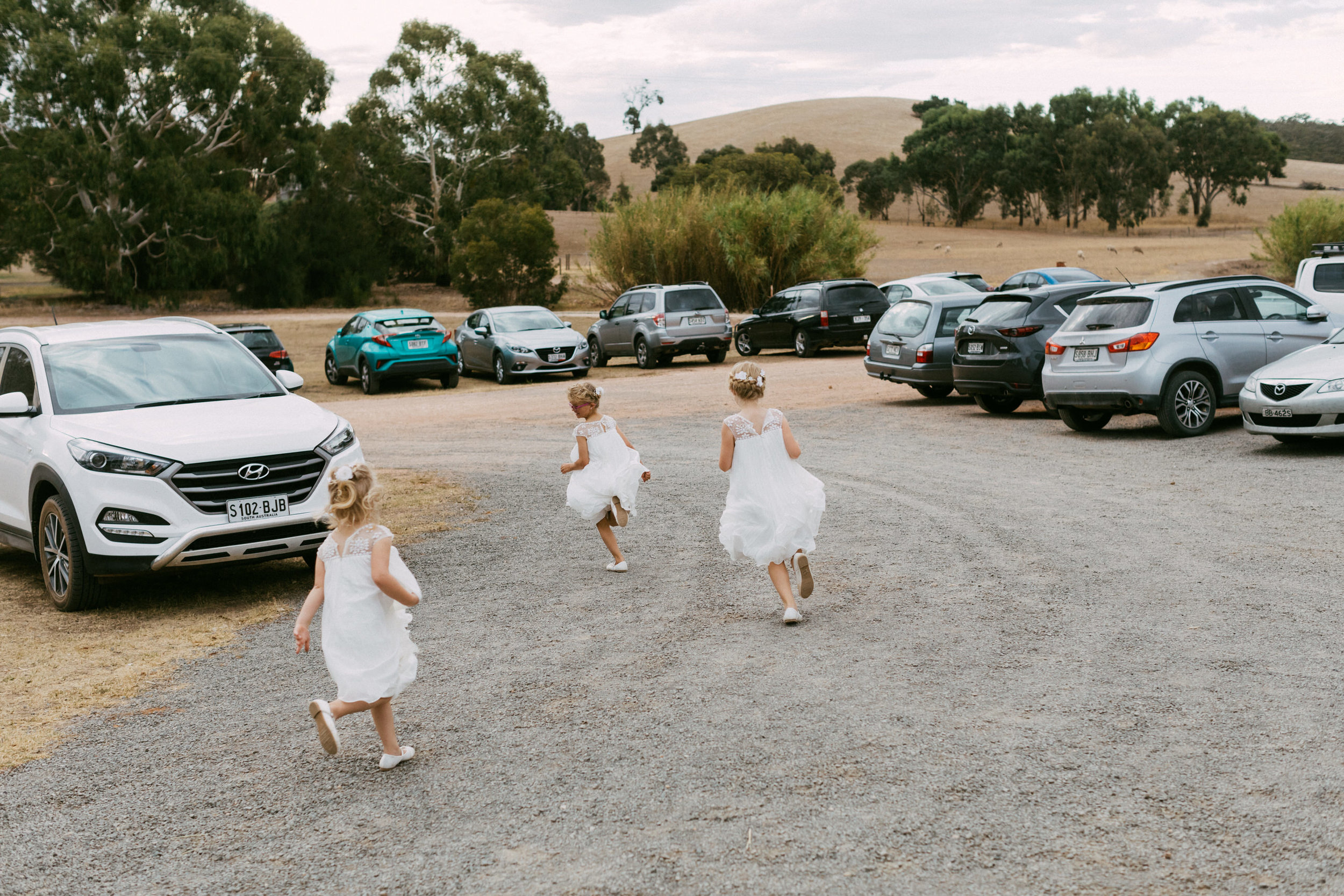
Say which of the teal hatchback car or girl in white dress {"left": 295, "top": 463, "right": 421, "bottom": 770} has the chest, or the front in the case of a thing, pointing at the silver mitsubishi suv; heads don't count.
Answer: the girl in white dress

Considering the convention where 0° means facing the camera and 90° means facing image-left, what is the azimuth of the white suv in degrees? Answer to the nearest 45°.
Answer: approximately 315°

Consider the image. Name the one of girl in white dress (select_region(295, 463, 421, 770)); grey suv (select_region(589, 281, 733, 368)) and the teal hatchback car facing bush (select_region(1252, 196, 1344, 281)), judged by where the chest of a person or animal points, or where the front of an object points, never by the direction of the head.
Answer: the girl in white dress

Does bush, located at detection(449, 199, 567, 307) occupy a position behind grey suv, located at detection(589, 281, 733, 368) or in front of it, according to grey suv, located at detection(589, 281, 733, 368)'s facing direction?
in front

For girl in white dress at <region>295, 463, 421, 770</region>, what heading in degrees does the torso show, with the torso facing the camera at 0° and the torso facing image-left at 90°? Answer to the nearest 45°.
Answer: approximately 225°

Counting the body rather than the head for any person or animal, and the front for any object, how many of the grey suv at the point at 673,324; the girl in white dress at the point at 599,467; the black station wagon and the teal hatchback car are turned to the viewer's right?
0

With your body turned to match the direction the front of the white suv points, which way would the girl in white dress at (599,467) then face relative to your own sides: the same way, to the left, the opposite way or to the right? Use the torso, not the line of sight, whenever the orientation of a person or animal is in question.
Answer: the opposite way

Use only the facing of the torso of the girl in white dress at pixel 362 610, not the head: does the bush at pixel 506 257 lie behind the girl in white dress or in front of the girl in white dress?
in front

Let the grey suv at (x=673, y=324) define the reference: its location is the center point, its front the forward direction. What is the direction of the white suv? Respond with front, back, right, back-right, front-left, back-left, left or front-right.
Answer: back-left

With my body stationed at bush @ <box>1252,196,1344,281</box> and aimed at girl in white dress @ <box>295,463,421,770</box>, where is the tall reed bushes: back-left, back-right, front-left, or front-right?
front-right

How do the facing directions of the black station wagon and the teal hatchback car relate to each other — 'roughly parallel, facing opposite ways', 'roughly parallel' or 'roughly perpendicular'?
roughly parallel

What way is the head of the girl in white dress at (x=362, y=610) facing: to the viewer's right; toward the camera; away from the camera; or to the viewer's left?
away from the camera

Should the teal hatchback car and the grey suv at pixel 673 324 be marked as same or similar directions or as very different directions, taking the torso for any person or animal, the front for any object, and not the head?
same or similar directions

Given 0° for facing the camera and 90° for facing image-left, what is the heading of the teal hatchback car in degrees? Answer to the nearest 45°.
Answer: approximately 135°
